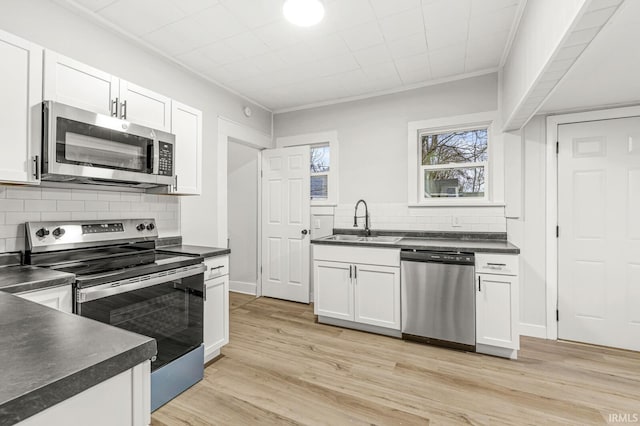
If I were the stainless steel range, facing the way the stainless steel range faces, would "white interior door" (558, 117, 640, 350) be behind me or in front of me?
in front

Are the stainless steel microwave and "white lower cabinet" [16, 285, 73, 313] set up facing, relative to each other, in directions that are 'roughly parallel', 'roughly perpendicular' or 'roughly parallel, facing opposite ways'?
roughly parallel

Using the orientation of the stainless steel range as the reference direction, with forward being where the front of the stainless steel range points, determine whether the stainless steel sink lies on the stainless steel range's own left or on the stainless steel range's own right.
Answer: on the stainless steel range's own left

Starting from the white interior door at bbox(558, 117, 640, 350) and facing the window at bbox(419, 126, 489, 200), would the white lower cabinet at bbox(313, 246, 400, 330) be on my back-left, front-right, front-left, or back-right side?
front-left

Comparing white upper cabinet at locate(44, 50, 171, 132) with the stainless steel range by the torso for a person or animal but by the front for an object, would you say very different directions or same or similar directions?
same or similar directions

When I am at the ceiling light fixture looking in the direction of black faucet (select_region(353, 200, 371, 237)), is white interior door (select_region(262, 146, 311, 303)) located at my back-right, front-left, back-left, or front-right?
front-left

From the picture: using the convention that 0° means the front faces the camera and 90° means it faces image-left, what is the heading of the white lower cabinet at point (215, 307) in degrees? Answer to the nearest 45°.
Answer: approximately 315°

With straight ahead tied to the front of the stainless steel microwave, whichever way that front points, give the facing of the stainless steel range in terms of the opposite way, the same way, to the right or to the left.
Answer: the same way

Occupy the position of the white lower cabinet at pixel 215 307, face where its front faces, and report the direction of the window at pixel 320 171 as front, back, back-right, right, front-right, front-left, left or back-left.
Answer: left

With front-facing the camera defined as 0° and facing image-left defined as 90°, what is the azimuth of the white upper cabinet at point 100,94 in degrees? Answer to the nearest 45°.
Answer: approximately 315°

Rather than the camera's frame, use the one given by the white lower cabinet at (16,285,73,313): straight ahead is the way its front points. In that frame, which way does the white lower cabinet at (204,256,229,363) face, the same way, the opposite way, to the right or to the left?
the same way

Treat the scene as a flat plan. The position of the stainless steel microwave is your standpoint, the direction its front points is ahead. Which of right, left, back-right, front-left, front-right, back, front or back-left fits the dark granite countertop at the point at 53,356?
front-right

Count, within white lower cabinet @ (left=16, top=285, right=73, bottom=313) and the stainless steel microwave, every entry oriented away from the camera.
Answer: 0

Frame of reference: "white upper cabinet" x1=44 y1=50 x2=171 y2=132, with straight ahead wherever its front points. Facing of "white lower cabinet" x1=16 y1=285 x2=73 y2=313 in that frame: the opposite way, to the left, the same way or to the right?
the same way

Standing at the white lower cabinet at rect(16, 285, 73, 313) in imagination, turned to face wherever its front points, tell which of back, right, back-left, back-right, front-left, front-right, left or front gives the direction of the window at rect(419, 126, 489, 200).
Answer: front-left
